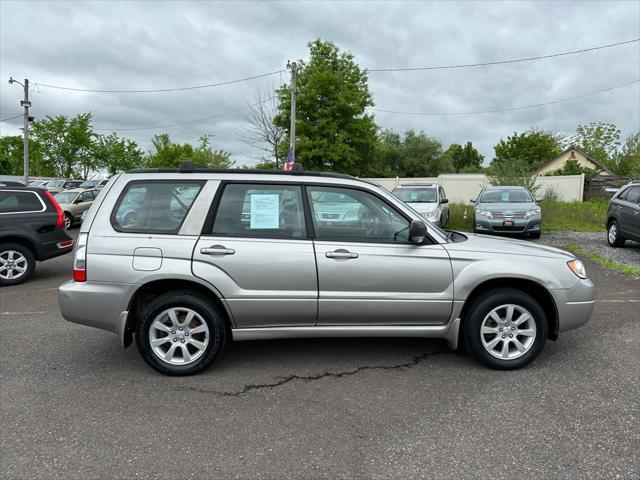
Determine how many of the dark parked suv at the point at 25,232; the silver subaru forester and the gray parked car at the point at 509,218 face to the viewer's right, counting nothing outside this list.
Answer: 1

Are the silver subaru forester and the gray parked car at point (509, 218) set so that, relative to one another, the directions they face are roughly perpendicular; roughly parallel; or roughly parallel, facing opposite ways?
roughly perpendicular

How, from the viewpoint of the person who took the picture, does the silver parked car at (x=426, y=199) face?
facing the viewer and to the left of the viewer

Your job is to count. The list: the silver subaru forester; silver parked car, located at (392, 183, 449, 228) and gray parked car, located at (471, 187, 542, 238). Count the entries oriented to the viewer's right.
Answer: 1

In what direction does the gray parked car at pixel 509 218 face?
toward the camera

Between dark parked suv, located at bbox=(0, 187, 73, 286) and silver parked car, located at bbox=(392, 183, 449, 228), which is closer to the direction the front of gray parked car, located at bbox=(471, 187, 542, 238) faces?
the dark parked suv

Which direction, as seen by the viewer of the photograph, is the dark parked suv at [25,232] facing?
facing to the left of the viewer

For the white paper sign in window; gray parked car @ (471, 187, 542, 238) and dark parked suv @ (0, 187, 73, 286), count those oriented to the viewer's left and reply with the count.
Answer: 1

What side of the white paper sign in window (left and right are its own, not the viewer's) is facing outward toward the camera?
front

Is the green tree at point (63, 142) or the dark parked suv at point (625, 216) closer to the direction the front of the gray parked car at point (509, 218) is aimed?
the dark parked suv

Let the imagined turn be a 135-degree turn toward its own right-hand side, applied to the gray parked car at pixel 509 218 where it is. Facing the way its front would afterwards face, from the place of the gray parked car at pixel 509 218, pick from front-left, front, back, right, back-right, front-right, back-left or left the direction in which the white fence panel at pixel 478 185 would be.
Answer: front-right

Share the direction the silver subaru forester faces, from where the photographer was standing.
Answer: facing to the right of the viewer

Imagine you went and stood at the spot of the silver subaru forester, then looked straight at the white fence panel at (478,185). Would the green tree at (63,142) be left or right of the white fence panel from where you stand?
left

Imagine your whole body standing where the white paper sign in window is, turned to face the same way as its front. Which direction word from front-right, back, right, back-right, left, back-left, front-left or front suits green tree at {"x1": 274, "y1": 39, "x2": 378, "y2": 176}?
back

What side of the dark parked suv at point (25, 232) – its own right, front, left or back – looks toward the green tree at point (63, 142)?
right
